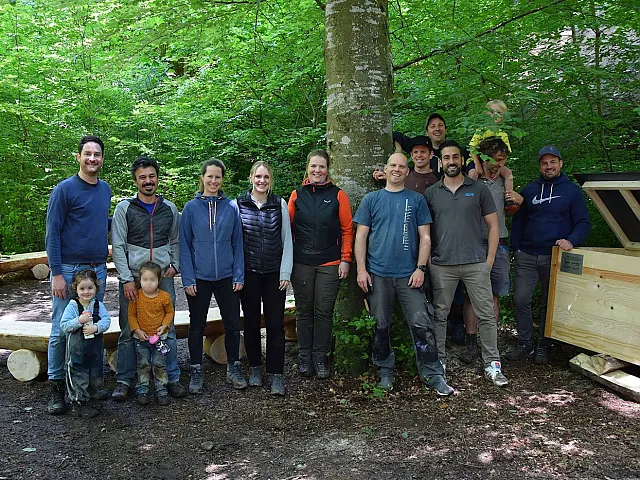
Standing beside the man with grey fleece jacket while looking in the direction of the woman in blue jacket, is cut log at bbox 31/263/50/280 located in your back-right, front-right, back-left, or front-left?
back-left

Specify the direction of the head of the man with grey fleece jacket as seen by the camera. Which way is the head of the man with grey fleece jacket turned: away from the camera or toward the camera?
toward the camera

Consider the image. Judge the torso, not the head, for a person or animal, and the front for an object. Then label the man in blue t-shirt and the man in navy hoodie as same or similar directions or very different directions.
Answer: same or similar directions

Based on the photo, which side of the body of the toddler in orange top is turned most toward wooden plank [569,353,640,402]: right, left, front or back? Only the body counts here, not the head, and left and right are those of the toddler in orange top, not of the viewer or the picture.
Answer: left

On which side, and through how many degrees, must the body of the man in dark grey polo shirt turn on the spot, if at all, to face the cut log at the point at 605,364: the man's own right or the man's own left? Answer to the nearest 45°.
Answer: approximately 90° to the man's own left

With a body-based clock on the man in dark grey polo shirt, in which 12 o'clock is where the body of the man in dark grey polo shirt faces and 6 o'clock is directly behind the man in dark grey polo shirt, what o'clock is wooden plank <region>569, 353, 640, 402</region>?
The wooden plank is roughly at 9 o'clock from the man in dark grey polo shirt.

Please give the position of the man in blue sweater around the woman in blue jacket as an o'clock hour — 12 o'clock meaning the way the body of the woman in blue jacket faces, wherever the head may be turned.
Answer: The man in blue sweater is roughly at 3 o'clock from the woman in blue jacket.

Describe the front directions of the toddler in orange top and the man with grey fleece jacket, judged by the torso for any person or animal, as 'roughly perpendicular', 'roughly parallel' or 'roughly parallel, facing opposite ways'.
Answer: roughly parallel

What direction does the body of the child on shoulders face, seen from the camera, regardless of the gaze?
toward the camera

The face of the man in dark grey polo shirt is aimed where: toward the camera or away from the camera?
toward the camera

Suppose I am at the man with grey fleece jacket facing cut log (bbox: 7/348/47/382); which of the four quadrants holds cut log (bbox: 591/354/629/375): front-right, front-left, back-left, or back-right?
back-right

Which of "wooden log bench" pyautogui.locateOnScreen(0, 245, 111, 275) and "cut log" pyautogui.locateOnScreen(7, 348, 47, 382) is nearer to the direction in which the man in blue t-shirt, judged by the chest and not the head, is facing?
the cut log

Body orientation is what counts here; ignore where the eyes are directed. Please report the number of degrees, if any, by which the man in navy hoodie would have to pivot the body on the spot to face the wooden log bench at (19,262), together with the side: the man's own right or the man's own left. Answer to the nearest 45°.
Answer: approximately 90° to the man's own right

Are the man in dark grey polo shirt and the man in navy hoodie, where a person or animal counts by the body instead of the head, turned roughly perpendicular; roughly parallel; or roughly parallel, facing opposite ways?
roughly parallel

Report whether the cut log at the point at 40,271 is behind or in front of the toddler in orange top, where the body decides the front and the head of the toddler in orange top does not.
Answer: behind

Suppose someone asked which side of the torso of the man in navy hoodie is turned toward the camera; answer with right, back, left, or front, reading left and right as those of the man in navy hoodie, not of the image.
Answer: front

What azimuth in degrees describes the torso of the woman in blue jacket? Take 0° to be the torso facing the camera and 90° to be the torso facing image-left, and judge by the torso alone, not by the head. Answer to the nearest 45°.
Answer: approximately 0°

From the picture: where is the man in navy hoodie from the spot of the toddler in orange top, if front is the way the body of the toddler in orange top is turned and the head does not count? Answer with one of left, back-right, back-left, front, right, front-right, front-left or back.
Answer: left

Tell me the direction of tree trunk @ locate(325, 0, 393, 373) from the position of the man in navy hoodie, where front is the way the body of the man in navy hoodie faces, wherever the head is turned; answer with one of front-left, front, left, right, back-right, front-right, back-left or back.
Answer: front-right
